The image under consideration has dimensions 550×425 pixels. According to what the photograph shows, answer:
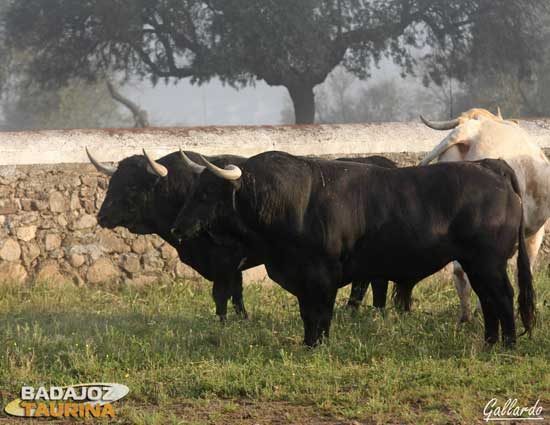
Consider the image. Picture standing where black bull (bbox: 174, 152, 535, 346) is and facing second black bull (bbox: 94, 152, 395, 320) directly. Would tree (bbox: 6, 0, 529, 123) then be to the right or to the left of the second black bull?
right

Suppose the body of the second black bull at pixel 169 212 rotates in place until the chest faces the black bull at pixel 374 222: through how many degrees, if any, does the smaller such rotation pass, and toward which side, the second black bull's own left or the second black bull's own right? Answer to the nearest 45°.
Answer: approximately 135° to the second black bull's own left

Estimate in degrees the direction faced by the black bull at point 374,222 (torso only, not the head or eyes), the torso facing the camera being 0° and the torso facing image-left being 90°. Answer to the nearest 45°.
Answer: approximately 90°

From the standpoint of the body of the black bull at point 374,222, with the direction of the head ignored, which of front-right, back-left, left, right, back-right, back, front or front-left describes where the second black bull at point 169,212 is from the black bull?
front-right

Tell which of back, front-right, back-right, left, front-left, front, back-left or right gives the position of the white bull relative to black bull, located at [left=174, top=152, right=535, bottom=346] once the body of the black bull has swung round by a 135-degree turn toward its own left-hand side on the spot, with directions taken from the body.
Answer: left

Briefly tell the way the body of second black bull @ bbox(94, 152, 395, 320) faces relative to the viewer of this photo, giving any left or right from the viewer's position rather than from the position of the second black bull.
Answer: facing to the left of the viewer

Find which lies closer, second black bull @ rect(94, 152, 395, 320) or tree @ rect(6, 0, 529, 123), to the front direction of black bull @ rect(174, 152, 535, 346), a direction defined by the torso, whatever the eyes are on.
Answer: the second black bull

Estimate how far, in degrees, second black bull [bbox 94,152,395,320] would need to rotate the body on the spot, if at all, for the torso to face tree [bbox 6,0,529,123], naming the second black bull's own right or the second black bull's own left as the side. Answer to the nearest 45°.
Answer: approximately 90° to the second black bull's own right

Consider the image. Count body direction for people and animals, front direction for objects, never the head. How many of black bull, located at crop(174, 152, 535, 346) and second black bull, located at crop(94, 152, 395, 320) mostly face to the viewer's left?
2

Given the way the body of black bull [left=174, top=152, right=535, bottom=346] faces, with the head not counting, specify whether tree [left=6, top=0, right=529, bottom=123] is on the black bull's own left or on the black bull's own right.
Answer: on the black bull's own right

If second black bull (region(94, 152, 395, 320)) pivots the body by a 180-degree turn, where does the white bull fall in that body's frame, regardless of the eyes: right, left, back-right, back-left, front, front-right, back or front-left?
front
